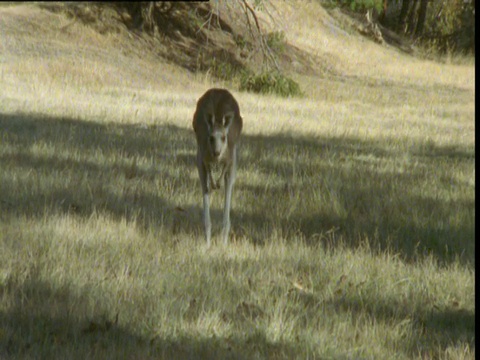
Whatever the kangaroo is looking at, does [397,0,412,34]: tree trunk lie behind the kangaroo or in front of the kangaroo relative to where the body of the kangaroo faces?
behind

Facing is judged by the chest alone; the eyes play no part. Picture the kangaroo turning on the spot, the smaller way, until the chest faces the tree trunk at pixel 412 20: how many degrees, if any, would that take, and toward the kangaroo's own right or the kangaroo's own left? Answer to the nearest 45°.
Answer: approximately 180°

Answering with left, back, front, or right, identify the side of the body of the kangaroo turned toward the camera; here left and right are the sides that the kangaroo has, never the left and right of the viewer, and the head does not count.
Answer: front
